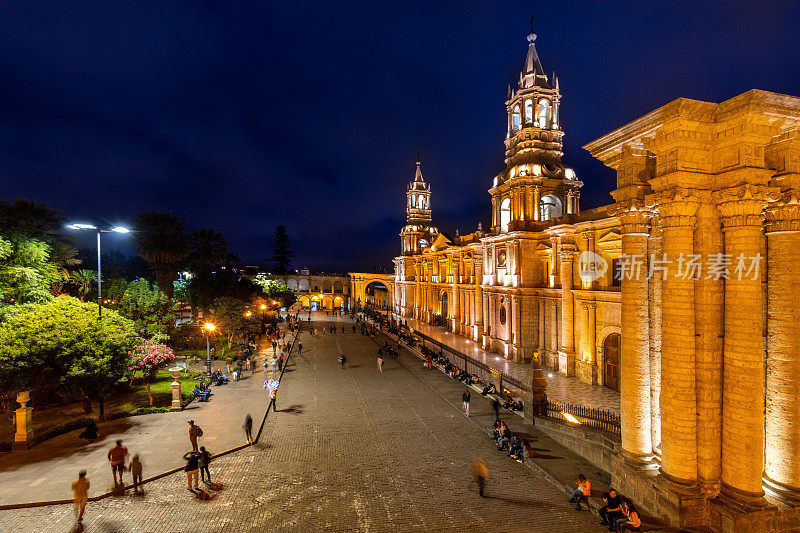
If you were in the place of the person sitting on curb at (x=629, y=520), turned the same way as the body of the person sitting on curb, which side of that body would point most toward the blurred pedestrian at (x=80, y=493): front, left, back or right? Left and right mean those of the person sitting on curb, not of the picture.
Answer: front

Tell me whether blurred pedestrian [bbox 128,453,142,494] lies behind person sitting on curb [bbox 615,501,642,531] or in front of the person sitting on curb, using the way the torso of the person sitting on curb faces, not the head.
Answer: in front

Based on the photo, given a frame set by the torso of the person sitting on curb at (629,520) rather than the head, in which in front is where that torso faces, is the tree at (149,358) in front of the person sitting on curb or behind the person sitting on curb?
in front

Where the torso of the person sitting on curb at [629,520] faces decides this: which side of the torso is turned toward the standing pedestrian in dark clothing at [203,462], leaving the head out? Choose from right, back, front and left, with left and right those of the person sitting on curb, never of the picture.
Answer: front

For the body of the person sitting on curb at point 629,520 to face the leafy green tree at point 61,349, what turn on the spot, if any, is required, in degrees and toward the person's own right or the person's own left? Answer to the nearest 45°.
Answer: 0° — they already face it

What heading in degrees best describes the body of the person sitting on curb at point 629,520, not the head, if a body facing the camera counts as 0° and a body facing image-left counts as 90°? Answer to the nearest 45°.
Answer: approximately 90°

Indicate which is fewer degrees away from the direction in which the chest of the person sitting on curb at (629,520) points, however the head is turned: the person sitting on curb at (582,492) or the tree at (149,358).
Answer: the tree
